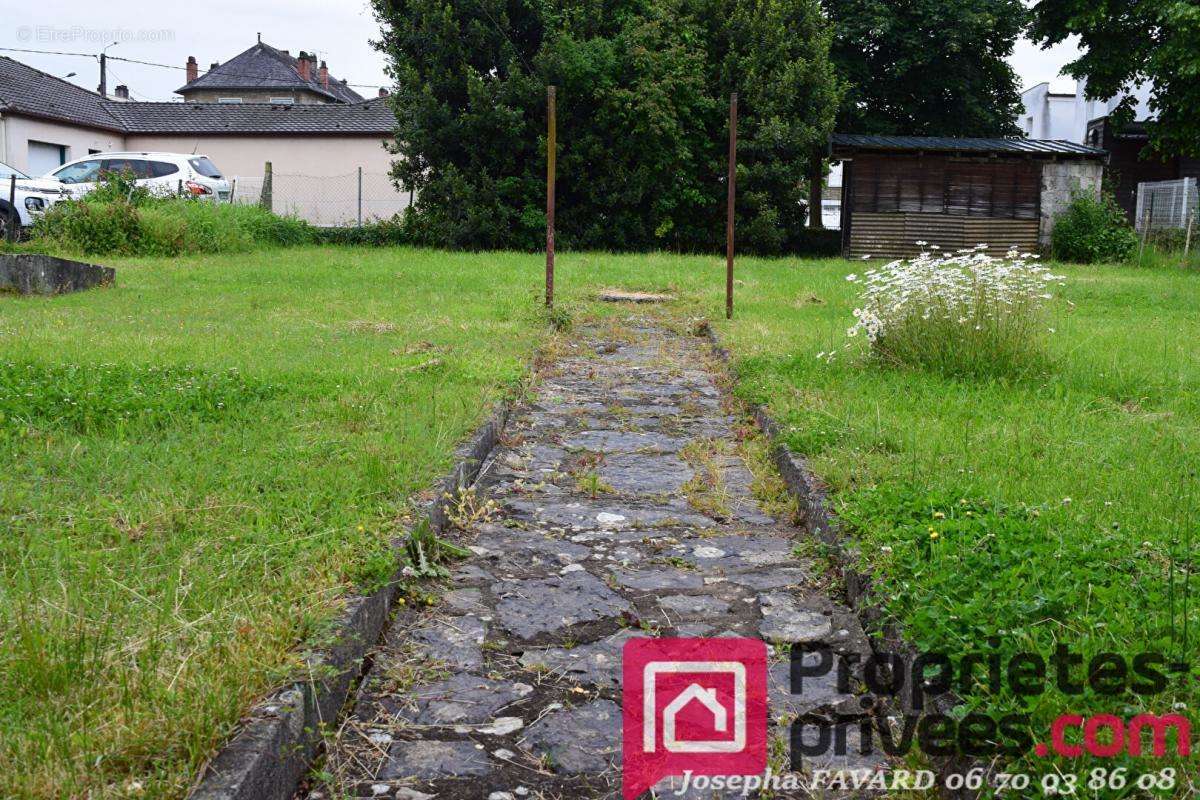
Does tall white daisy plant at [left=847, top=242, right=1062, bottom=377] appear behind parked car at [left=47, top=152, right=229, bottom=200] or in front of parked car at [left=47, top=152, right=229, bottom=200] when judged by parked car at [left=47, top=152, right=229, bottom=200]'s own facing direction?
behind

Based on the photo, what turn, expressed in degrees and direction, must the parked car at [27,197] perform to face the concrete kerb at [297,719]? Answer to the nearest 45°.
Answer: approximately 45° to its right

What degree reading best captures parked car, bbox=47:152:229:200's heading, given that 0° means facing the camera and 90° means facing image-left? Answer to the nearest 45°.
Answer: approximately 135°

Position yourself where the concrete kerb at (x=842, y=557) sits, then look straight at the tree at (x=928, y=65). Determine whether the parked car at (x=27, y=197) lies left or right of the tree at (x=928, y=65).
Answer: left

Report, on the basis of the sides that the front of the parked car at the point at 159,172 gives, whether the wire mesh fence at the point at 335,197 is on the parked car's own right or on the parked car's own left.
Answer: on the parked car's own right

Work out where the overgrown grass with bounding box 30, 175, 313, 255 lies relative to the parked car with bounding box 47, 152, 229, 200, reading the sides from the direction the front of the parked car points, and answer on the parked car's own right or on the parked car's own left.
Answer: on the parked car's own left

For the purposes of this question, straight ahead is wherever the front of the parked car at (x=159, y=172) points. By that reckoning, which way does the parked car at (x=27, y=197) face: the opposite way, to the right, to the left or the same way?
the opposite way

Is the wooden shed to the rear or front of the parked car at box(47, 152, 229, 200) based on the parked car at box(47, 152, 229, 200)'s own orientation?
to the rear

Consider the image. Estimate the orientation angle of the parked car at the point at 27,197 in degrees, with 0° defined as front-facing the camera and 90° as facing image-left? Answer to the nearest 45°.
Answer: approximately 315°

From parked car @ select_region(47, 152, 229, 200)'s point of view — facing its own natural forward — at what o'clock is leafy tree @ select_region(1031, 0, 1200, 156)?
The leafy tree is roughly at 5 o'clock from the parked car.

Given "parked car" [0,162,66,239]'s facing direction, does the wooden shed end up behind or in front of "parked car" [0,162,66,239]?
in front

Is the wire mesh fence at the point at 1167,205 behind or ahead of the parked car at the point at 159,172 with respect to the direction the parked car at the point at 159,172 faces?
behind
